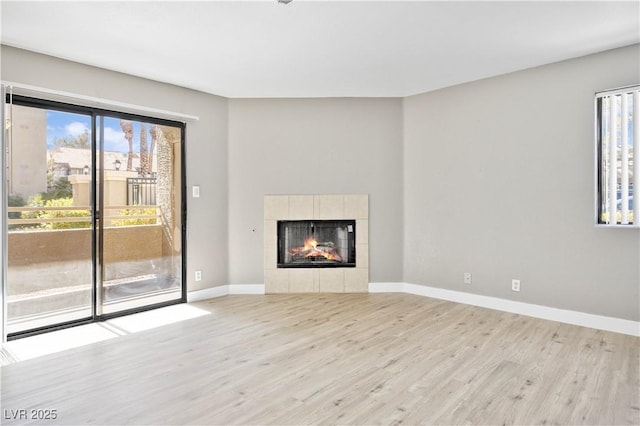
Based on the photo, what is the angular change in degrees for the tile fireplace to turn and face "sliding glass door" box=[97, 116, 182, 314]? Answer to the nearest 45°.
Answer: approximately 90° to its right

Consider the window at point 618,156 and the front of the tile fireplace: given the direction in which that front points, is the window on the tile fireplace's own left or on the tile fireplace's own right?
on the tile fireplace's own left

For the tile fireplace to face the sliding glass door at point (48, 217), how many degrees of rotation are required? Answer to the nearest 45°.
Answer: approximately 45° to its right

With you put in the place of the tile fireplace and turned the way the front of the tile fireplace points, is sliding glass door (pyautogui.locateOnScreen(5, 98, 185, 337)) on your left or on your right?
on your right

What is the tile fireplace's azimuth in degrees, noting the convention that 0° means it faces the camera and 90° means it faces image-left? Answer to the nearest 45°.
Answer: approximately 0°
